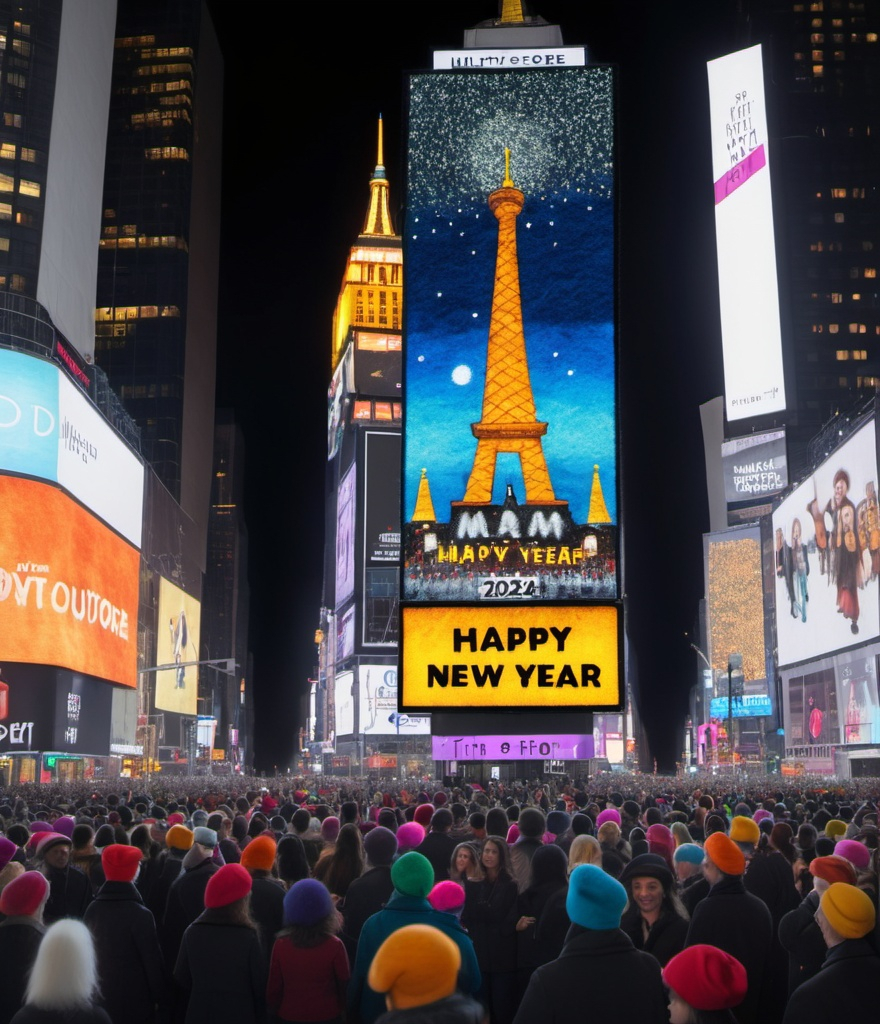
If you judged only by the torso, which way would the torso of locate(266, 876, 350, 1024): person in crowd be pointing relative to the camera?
away from the camera

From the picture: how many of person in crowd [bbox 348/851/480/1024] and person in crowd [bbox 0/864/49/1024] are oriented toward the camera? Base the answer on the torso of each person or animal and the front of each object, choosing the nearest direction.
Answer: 0

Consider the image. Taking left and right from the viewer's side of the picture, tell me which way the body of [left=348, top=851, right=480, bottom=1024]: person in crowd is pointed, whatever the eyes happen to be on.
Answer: facing away from the viewer

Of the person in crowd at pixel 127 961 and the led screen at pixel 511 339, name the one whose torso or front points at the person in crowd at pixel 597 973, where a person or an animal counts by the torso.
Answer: the led screen

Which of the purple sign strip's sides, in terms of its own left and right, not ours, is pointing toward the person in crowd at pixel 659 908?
front

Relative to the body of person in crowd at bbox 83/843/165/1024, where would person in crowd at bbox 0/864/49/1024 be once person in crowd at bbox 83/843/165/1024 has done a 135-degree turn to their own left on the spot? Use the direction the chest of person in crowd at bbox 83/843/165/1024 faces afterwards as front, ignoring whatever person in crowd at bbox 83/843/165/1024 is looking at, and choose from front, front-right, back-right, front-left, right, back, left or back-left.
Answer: front

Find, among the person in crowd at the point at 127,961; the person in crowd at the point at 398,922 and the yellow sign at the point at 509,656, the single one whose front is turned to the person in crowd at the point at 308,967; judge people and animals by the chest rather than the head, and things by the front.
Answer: the yellow sign

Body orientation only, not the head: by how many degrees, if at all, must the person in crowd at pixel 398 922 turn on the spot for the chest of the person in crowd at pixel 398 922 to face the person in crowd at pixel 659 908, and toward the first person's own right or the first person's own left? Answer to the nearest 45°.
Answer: approximately 45° to the first person's own right

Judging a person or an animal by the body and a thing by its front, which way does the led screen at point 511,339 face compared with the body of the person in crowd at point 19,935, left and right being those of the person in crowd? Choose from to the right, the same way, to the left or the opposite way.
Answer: the opposite way

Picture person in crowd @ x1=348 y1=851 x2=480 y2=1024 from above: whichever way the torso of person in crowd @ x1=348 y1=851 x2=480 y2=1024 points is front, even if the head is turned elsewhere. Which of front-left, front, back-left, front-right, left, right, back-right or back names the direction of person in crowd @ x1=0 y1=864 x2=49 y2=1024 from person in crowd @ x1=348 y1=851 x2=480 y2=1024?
left

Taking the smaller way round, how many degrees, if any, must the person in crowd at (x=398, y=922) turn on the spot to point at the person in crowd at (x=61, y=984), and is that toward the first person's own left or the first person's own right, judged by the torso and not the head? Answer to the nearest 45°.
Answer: approximately 135° to the first person's own left

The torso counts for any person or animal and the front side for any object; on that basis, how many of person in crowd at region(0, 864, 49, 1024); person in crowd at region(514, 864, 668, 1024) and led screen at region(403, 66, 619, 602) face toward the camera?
1

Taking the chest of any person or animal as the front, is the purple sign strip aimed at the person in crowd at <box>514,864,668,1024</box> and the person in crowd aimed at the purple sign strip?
yes

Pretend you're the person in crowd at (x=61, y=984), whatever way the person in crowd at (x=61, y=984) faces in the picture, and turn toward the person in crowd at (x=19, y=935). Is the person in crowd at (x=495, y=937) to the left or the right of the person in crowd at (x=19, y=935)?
right

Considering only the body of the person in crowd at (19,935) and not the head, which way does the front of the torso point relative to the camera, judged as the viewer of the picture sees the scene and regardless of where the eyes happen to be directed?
away from the camera

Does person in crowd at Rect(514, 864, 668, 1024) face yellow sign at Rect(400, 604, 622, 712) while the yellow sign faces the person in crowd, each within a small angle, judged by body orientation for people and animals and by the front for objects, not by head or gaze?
yes

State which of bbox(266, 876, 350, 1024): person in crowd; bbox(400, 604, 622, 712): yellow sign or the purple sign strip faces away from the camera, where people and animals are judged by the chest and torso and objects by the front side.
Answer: the person in crowd

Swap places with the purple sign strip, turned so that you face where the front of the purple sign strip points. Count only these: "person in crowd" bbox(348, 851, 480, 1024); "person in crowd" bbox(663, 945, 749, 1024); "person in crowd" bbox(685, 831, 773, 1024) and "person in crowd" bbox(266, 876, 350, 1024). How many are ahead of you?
4

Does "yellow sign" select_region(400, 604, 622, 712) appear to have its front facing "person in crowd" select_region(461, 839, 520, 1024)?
yes

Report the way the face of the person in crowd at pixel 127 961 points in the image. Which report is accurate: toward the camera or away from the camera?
away from the camera
